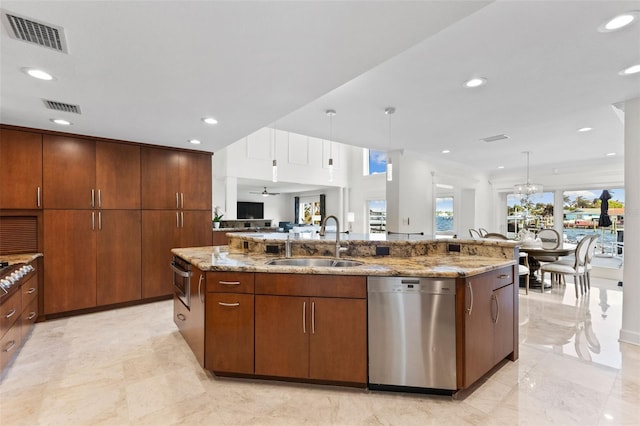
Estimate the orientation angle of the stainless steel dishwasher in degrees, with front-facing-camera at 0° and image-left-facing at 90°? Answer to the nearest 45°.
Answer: approximately 0°

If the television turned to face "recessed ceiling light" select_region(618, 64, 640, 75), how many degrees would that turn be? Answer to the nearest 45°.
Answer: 0° — it already faces it

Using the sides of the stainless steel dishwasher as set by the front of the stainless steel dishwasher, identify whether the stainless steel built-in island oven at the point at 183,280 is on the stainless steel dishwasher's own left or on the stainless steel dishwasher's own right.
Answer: on the stainless steel dishwasher's own right

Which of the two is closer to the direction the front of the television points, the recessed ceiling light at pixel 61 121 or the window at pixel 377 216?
the recessed ceiling light

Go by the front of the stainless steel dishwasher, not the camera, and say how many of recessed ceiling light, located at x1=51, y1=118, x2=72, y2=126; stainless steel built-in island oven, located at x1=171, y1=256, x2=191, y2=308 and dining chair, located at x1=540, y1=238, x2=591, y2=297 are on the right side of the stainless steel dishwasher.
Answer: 2

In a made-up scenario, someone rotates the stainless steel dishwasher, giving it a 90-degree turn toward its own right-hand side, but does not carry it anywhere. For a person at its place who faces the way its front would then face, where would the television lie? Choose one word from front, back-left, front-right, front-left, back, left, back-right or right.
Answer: front-right

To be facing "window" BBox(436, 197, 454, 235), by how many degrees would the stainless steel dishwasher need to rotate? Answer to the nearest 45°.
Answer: approximately 180°

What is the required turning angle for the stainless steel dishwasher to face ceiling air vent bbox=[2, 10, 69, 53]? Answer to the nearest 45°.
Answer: approximately 45° to its right

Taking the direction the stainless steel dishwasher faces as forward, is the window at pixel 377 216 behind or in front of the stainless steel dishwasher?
behind
